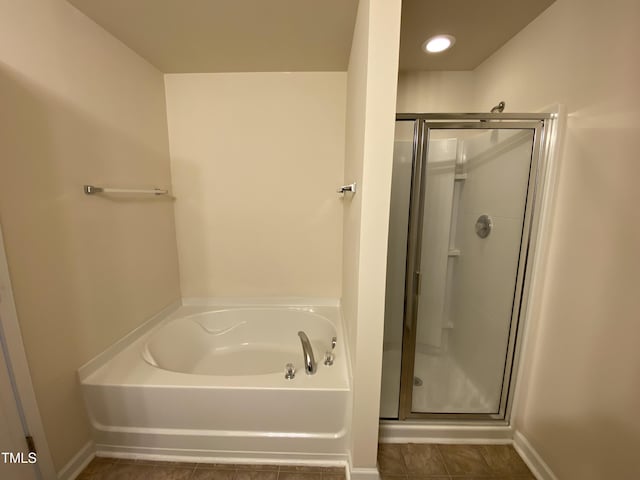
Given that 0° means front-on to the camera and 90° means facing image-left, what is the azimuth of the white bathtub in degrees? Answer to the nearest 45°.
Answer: approximately 0°

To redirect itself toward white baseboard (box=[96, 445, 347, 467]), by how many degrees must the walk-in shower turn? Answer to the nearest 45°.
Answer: approximately 45° to its right

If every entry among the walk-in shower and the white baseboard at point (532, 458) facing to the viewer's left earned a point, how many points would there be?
1

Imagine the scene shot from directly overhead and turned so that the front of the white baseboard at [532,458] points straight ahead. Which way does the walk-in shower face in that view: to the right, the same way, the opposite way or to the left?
to the left

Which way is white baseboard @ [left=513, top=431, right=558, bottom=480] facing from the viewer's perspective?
to the viewer's left

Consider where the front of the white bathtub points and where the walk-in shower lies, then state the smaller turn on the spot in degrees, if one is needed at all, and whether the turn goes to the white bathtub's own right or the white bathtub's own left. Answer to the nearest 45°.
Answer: approximately 90° to the white bathtub's own left

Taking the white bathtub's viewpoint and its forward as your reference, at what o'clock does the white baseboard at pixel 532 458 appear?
The white baseboard is roughly at 10 o'clock from the white bathtub.

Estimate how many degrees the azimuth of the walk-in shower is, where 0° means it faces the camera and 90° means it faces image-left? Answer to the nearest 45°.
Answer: approximately 0°
